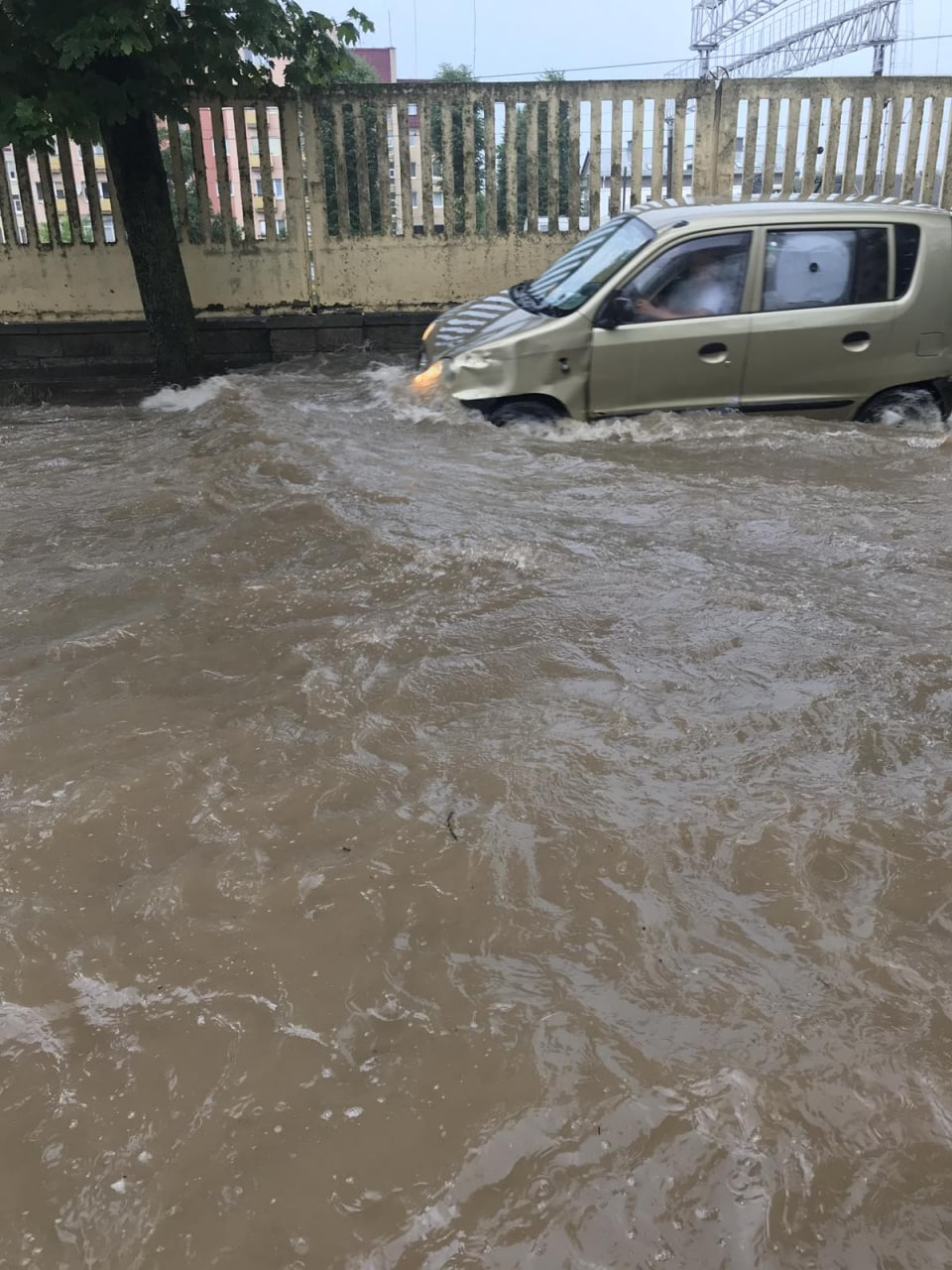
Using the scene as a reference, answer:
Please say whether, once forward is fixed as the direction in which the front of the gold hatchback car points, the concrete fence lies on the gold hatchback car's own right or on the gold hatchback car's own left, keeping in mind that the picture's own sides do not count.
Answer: on the gold hatchback car's own right

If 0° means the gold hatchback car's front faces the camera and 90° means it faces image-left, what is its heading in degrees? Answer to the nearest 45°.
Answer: approximately 90°
